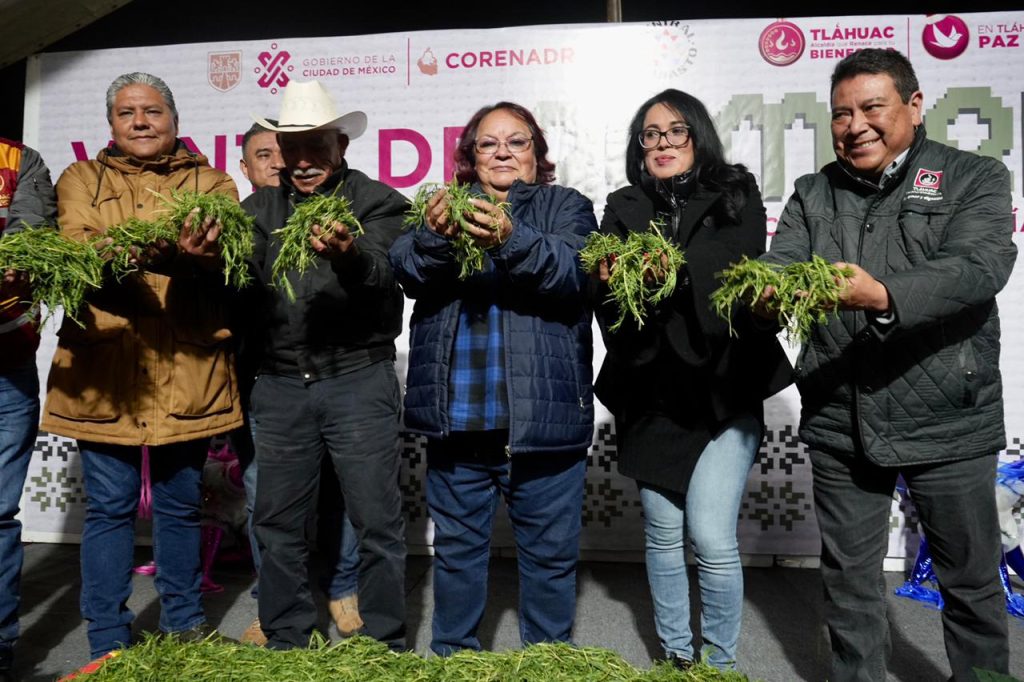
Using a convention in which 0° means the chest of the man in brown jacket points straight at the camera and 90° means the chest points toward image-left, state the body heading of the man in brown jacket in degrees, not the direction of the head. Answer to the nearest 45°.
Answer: approximately 0°

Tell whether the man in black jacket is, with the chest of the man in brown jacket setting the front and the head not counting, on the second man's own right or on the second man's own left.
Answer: on the second man's own left

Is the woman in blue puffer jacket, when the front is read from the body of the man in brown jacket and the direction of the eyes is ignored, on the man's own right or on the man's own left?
on the man's own left
